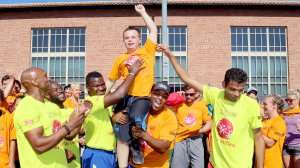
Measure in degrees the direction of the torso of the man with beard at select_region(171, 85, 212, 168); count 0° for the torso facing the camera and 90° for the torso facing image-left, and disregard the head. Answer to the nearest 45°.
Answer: approximately 0°

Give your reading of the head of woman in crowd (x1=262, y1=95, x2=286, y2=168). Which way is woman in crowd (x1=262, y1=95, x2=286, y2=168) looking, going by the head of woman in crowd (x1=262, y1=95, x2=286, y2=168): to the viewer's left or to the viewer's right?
to the viewer's left

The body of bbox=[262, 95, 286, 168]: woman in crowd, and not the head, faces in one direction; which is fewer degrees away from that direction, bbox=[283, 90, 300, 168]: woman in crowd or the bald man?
the bald man

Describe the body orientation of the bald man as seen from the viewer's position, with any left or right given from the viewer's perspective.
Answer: facing to the right of the viewer

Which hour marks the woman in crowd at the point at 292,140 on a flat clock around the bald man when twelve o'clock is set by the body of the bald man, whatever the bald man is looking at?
The woman in crowd is roughly at 11 o'clock from the bald man.

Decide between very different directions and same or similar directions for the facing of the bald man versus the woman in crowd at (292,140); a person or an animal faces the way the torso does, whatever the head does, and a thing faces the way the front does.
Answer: very different directions

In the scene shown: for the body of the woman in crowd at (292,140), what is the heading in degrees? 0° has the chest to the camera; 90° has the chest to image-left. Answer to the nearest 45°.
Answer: approximately 45°
